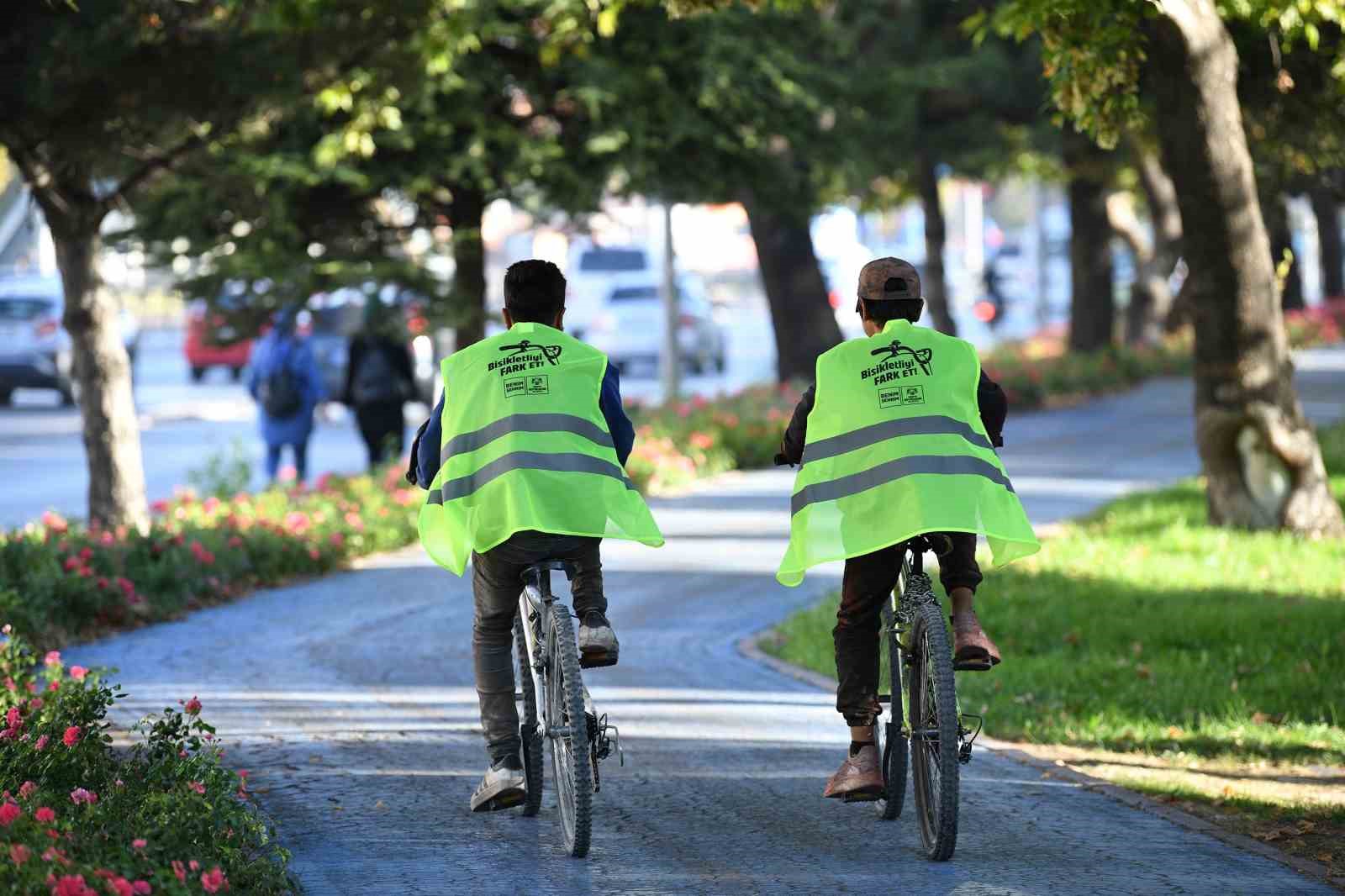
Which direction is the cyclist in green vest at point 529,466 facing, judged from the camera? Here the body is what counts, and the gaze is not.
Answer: away from the camera

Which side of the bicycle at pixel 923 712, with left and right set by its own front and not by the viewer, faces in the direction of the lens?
back

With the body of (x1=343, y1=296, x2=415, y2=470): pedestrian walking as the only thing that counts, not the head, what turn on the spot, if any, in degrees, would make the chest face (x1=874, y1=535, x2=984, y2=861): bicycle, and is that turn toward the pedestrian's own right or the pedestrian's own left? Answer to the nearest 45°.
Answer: approximately 180°

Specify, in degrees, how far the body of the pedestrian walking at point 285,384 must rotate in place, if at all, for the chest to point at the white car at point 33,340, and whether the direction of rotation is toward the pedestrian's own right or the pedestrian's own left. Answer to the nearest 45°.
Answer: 0° — they already face it

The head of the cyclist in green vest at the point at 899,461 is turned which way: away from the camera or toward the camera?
away from the camera

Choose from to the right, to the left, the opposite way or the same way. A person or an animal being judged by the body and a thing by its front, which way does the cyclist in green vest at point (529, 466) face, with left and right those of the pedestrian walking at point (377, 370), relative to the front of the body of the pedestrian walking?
the same way

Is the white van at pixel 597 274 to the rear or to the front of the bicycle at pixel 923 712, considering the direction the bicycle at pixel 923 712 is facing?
to the front

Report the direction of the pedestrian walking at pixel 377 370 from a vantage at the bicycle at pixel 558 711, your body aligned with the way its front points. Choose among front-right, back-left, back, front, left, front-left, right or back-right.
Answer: front

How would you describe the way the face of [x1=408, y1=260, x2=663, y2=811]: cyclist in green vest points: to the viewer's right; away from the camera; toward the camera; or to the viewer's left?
away from the camera

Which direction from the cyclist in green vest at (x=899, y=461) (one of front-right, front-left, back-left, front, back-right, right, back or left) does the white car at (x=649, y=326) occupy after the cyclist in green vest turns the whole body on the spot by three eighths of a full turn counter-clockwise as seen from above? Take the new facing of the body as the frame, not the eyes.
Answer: back-right

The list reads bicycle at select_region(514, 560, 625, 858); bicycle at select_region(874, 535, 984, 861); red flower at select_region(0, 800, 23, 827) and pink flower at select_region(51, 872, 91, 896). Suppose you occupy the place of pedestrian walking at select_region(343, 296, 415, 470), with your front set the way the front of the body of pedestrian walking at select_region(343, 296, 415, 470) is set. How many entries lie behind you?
4

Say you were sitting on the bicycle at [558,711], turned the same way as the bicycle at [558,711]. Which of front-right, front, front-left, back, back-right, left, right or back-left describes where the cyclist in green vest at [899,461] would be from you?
right

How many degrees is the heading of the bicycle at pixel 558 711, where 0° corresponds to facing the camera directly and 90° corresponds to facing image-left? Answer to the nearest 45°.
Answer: approximately 180°

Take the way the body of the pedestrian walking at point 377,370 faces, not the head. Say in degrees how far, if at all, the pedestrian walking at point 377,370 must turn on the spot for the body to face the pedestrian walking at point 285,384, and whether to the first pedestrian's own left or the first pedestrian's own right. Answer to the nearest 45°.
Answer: approximately 90° to the first pedestrian's own left

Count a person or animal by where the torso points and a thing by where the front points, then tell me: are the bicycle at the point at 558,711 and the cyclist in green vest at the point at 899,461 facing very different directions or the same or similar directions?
same or similar directions

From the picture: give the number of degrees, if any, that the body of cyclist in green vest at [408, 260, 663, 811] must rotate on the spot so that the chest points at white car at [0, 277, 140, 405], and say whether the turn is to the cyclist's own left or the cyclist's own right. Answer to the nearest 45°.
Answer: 0° — they already face it

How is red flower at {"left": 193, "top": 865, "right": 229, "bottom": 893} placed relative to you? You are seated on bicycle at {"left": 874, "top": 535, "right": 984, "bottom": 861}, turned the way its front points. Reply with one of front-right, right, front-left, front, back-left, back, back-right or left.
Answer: back-left

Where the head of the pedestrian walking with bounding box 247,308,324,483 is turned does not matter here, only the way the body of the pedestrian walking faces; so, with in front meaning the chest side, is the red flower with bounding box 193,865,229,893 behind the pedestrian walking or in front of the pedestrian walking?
behind

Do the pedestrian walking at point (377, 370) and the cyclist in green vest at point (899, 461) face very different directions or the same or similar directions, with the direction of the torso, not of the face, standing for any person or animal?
same or similar directions

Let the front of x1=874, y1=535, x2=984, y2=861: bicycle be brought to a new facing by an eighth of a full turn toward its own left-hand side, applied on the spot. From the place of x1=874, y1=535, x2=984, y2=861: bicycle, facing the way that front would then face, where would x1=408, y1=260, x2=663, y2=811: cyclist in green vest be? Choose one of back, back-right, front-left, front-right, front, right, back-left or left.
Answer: front-left

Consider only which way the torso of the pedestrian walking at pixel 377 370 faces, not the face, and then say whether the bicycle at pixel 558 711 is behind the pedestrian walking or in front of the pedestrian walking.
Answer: behind

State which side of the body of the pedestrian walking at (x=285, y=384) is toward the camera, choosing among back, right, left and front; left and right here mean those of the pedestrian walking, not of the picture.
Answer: back

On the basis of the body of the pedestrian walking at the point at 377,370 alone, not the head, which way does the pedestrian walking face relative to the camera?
away from the camera

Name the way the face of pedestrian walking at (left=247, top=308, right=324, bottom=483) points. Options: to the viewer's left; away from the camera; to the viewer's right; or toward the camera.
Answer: away from the camera
